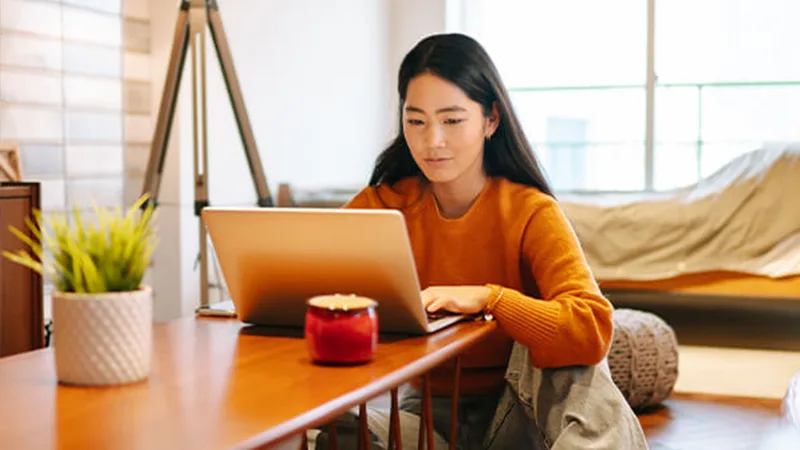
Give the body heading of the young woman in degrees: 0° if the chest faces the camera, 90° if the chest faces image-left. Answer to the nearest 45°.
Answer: approximately 45°

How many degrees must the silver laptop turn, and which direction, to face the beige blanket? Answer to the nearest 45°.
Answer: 0° — it already faces it

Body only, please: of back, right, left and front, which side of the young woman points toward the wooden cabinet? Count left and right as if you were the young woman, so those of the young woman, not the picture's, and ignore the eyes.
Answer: right

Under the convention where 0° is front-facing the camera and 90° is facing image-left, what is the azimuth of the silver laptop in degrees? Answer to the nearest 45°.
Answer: approximately 225°

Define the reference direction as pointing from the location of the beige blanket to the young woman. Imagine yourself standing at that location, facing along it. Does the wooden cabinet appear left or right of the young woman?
right
